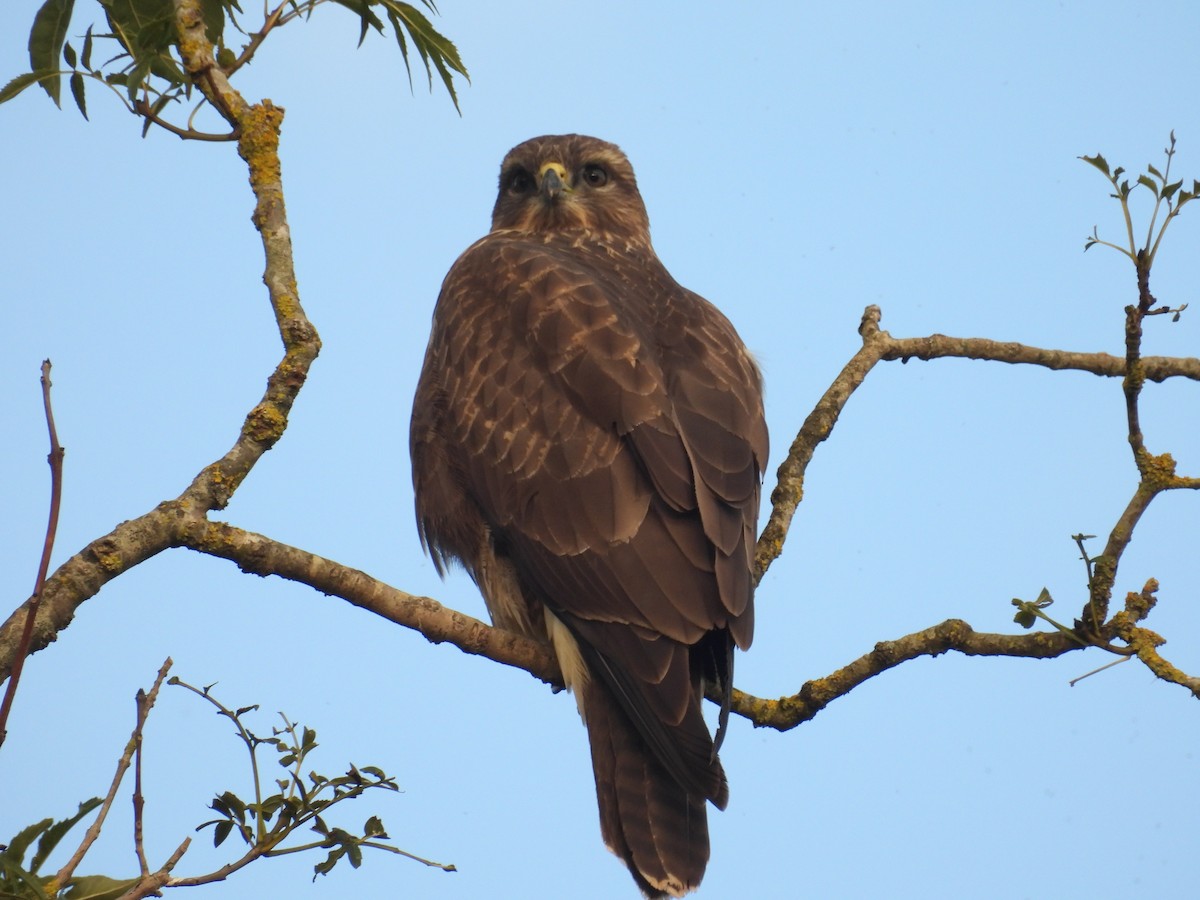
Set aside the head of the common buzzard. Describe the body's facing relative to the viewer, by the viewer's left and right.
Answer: facing away from the viewer and to the left of the viewer
